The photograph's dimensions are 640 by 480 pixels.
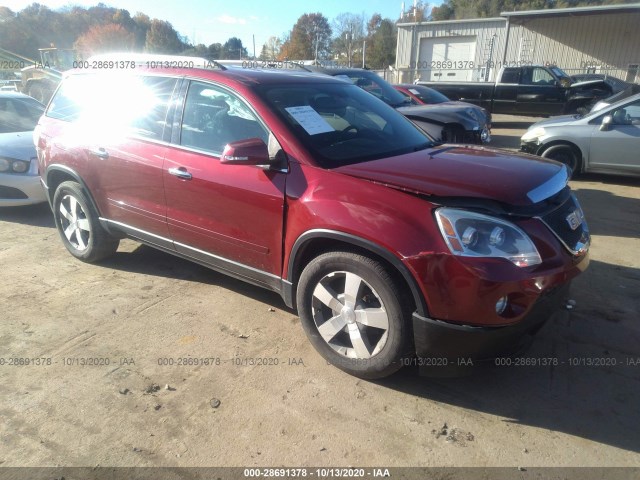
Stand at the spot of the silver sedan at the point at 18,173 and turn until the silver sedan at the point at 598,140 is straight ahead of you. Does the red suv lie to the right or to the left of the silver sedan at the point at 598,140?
right

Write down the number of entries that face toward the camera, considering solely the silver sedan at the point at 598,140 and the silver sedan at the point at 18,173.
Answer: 1

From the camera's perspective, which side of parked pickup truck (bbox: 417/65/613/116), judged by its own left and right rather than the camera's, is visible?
right

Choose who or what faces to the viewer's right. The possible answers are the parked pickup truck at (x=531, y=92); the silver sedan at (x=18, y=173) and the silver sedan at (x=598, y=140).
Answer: the parked pickup truck

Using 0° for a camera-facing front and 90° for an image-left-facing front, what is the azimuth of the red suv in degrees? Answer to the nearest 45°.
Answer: approximately 315°

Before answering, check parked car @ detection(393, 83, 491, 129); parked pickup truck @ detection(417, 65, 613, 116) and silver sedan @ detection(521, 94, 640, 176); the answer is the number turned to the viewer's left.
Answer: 1

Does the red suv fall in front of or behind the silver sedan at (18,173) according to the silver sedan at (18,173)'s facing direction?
in front

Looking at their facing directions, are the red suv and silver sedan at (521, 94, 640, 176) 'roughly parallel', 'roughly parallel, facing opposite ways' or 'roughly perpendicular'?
roughly parallel, facing opposite ways

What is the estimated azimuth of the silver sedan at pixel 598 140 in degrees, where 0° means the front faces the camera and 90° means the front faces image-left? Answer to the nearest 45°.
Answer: approximately 90°

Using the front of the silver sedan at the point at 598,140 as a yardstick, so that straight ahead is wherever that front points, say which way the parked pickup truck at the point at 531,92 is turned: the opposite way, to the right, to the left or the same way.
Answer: the opposite way

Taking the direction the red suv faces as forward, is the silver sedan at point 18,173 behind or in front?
behind

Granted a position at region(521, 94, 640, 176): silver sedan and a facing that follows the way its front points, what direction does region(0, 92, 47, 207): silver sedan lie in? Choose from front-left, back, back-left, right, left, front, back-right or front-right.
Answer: front-left

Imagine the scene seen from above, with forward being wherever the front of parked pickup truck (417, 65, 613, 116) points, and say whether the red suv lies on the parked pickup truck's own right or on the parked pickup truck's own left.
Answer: on the parked pickup truck's own right

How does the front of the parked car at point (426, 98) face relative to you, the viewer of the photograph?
facing the viewer and to the right of the viewer

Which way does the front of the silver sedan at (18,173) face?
toward the camera

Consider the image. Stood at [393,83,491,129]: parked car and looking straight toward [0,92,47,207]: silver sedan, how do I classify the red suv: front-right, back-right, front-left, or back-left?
front-left

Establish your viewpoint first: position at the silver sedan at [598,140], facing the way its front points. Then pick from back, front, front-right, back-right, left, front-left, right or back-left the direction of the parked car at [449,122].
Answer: front

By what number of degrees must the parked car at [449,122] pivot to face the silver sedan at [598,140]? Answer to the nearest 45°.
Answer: approximately 45° to its left

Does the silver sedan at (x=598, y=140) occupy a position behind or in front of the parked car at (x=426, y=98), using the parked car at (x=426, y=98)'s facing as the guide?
in front

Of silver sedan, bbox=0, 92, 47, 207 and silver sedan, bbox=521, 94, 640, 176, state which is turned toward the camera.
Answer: silver sedan, bbox=0, 92, 47, 207

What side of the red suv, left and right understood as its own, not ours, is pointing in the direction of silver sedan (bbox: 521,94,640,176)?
left
